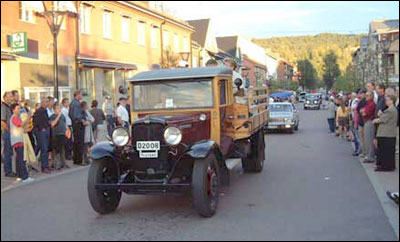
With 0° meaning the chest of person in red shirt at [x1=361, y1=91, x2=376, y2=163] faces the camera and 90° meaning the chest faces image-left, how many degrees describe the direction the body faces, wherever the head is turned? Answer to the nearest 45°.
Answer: approximately 90°

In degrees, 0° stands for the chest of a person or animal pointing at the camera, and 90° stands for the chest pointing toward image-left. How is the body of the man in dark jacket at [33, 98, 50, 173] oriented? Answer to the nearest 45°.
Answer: approximately 270°

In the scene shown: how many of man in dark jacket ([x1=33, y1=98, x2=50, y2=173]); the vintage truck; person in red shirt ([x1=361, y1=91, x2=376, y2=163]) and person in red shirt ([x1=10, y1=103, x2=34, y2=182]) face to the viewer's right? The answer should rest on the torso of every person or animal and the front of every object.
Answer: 2

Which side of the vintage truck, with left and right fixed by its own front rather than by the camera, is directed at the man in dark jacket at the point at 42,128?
right

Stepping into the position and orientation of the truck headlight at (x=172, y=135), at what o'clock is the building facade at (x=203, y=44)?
The building facade is roughly at 6 o'clock from the truck headlight.

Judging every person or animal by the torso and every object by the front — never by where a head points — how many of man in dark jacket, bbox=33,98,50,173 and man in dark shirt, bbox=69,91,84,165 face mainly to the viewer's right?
2

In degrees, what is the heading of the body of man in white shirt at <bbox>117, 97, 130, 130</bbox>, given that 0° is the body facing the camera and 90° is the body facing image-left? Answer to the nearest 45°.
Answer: approximately 315°

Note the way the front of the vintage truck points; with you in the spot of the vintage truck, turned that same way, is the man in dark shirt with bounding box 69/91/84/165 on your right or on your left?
on your right
